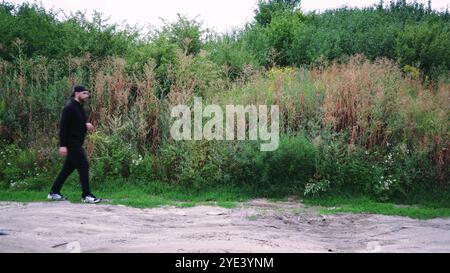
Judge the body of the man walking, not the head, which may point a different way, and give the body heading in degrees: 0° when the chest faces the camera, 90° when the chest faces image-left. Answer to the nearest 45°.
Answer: approximately 270°

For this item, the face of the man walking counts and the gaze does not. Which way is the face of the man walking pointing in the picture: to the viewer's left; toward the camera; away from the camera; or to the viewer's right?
to the viewer's right
